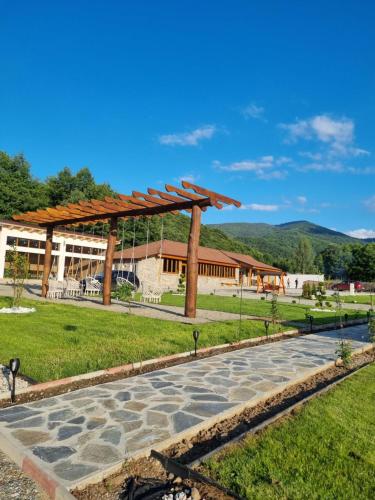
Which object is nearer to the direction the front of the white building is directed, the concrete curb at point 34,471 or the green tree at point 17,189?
the concrete curb

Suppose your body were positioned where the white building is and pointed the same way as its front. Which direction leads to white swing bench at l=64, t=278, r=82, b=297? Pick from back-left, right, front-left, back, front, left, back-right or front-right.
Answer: front-right

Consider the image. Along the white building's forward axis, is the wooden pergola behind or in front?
in front

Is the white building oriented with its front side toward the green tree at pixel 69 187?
no

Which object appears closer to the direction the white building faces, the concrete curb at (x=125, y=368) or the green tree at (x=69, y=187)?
the concrete curb

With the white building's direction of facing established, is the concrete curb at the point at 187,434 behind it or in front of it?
in front

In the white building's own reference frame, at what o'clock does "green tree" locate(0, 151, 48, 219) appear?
The green tree is roughly at 7 o'clock from the white building.

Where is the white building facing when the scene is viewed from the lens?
facing the viewer and to the right of the viewer

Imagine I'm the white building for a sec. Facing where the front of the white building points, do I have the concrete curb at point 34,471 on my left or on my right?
on my right

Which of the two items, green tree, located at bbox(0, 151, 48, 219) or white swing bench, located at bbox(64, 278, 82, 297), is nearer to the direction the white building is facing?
the white swing bench

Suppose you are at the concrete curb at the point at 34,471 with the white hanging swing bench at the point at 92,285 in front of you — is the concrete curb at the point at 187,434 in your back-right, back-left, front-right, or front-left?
front-right

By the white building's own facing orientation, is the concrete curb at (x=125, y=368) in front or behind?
in front
